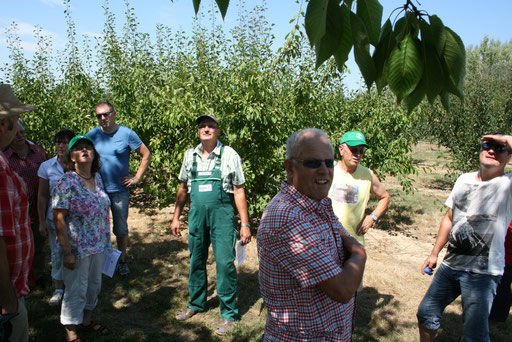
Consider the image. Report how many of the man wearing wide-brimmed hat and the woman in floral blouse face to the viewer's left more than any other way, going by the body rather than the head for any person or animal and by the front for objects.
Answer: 0

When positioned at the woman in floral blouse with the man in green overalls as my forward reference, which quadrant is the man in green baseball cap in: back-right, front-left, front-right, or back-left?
front-right

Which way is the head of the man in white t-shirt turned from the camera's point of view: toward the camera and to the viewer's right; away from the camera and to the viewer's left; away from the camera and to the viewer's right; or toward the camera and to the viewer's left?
toward the camera and to the viewer's left

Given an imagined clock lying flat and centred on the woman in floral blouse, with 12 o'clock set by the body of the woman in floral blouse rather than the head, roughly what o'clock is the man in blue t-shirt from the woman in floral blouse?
The man in blue t-shirt is roughly at 8 o'clock from the woman in floral blouse.

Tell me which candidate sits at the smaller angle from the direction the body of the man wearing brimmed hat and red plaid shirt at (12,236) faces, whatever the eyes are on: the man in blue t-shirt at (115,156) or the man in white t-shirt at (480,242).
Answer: the man in white t-shirt

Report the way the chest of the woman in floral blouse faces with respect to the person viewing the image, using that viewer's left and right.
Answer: facing the viewer and to the right of the viewer

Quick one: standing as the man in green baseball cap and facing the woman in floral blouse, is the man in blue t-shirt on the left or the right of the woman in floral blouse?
right

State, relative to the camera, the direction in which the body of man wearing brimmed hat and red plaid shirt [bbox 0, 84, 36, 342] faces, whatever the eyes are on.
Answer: to the viewer's right

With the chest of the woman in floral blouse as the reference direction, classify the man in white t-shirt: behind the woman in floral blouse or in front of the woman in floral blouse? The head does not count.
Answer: in front

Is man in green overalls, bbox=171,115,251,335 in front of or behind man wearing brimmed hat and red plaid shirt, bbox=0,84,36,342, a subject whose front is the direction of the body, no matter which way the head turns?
in front

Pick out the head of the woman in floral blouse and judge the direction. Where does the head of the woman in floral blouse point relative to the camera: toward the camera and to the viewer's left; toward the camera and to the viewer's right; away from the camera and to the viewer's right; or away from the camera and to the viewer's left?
toward the camera and to the viewer's right

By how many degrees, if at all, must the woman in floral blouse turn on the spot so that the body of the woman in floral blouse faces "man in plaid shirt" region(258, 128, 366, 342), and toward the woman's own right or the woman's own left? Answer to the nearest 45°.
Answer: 0° — they already face them
